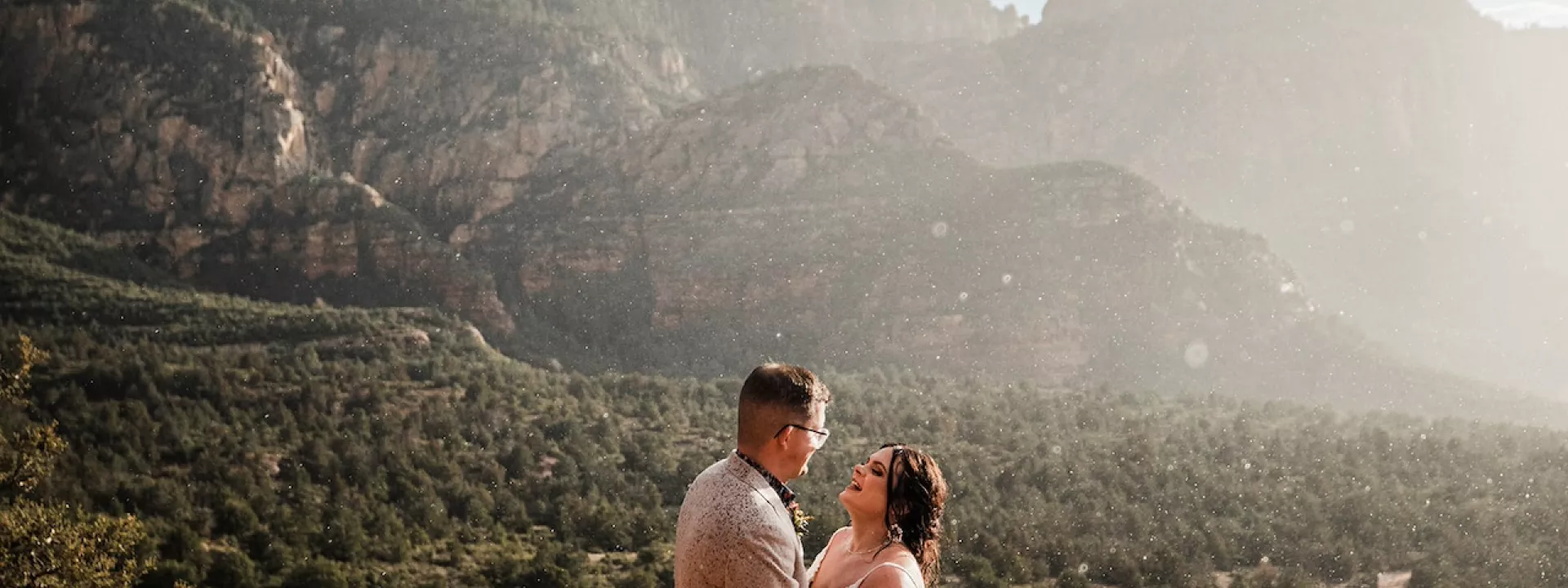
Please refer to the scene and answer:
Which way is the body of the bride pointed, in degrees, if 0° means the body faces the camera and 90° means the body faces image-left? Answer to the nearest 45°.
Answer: approximately 45°

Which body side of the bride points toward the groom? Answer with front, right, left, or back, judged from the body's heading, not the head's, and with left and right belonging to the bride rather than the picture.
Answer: front

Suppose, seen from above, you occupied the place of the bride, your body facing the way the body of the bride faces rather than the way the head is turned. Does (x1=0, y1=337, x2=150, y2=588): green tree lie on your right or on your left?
on your right

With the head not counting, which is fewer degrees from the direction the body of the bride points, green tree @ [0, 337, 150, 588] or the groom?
the groom

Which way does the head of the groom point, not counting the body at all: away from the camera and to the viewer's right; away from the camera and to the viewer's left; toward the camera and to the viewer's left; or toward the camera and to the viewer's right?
away from the camera and to the viewer's right

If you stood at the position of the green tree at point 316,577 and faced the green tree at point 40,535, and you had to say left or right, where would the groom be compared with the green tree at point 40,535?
left

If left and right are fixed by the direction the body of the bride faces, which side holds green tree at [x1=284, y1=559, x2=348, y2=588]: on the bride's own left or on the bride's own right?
on the bride's own right

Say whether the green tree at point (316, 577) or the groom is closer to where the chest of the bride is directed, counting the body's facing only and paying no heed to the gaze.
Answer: the groom

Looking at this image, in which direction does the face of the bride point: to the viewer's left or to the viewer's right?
to the viewer's left
